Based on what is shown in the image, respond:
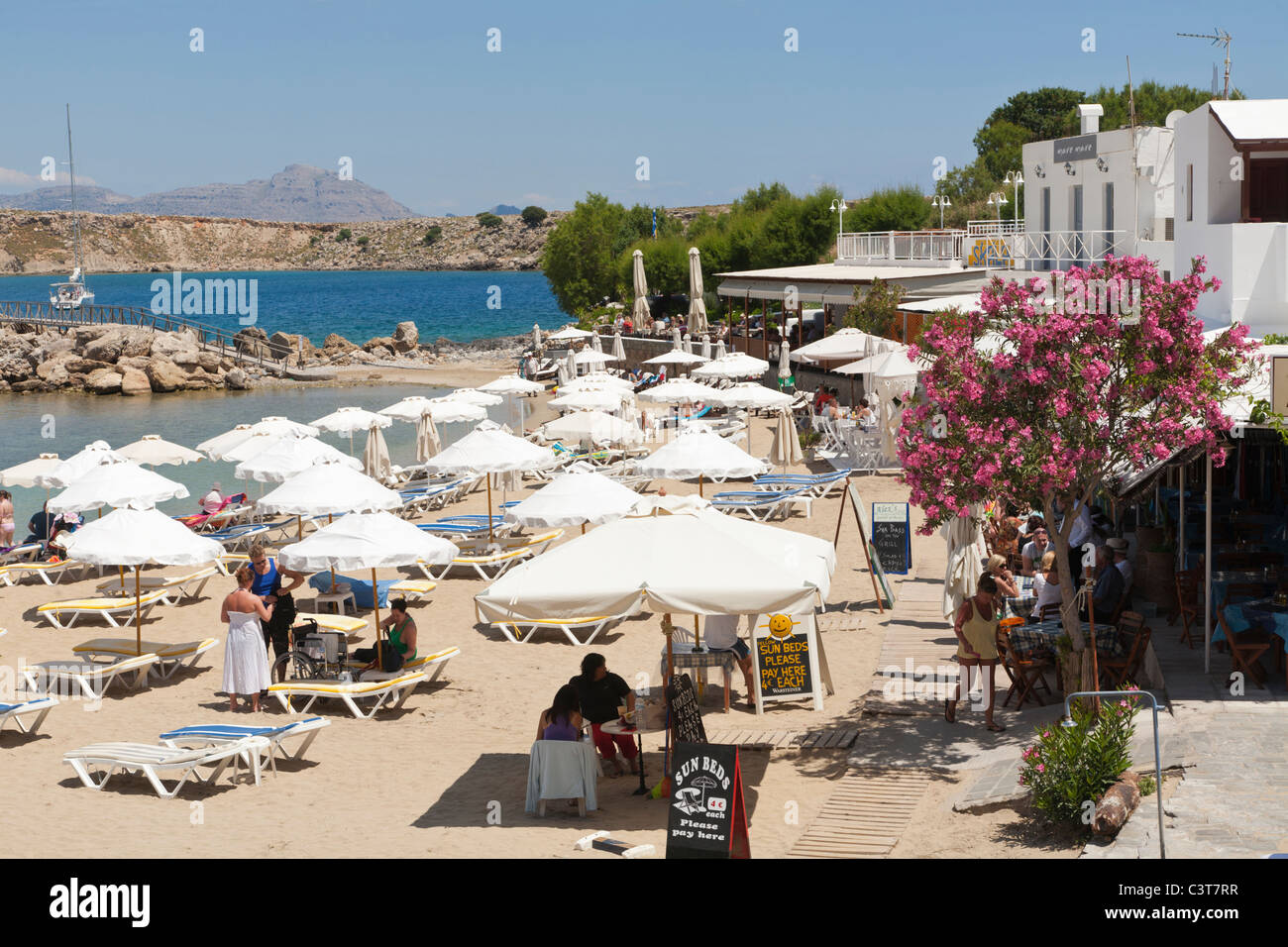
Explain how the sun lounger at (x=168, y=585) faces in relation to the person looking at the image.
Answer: facing to the left of the viewer

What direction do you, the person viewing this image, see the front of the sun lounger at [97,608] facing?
facing to the left of the viewer

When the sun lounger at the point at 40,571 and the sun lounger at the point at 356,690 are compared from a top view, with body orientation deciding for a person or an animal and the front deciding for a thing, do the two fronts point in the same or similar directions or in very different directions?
same or similar directions

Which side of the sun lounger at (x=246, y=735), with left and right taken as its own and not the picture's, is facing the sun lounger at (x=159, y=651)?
right

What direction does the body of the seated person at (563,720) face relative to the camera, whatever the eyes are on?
away from the camera

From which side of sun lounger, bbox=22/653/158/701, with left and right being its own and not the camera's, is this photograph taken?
left

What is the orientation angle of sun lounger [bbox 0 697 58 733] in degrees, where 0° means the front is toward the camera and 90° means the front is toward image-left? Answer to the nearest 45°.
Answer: approximately 90°

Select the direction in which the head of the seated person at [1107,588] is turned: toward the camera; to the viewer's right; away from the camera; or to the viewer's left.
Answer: to the viewer's left

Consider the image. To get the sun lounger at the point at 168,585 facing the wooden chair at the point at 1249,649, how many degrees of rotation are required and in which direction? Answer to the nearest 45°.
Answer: approximately 135° to its left

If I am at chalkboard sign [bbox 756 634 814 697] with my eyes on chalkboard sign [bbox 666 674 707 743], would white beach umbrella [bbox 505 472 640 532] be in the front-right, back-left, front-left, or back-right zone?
back-right

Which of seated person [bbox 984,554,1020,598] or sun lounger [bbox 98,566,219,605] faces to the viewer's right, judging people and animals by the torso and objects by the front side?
the seated person

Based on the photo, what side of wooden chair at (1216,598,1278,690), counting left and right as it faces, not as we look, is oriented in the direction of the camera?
right
